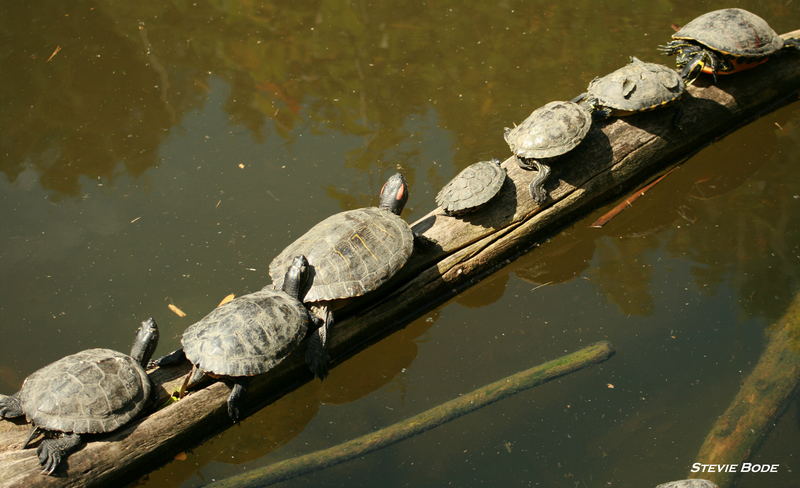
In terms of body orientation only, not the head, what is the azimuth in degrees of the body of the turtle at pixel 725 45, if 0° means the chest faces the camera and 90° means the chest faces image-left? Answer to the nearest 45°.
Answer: approximately 45°

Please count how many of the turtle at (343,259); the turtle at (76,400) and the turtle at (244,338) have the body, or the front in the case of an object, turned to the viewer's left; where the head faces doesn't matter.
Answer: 0

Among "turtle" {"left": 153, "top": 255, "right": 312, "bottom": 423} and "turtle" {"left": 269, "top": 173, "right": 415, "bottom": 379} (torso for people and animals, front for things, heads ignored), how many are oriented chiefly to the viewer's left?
0

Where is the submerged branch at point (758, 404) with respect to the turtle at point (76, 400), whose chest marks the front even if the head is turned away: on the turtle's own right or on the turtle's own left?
on the turtle's own right

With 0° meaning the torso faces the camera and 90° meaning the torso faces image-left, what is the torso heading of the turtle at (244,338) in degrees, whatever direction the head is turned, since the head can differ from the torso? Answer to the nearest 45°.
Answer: approximately 225°

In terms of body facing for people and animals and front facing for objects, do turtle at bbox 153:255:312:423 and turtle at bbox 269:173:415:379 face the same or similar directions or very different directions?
same or similar directions

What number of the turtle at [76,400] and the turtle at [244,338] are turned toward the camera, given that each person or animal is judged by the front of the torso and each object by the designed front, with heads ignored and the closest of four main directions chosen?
0

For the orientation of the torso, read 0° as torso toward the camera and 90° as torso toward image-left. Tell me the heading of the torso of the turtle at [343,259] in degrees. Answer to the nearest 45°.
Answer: approximately 225°

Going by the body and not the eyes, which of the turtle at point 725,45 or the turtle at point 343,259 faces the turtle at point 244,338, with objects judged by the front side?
the turtle at point 725,45

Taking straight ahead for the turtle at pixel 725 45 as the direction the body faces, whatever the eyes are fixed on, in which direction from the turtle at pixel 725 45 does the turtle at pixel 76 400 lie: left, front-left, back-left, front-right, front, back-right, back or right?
front

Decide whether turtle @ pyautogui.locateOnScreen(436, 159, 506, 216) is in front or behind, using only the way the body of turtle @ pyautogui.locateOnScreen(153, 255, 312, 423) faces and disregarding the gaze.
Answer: in front

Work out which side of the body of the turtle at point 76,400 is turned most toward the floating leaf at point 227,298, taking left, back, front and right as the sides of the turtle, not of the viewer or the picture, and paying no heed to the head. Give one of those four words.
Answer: front

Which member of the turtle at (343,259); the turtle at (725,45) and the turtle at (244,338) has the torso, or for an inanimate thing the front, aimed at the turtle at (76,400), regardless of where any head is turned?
the turtle at (725,45)
